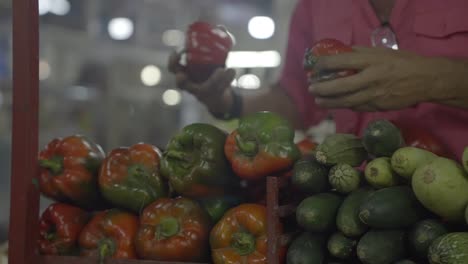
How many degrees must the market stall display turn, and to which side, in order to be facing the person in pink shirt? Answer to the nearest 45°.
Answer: approximately 135° to its left

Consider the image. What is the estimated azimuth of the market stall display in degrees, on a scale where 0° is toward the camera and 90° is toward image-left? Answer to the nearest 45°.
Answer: approximately 0°
